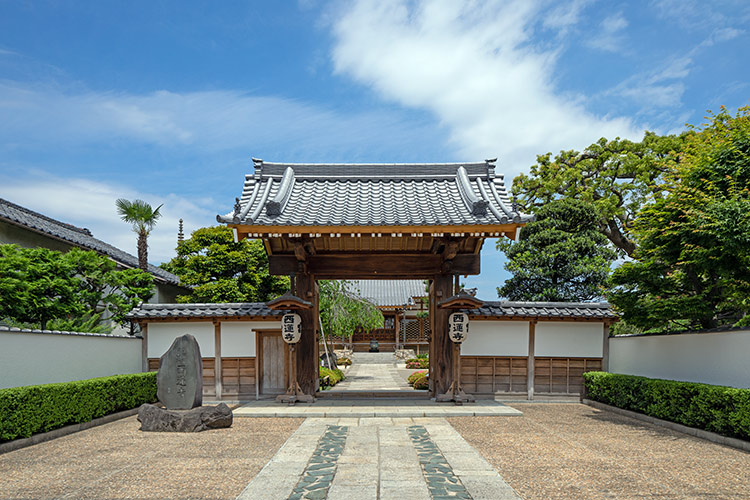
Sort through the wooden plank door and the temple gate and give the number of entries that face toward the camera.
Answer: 2

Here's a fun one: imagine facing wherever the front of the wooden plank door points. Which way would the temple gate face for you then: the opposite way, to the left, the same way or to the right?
the same way

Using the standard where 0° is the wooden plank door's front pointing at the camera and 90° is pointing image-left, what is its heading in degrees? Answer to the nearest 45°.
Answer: approximately 0°

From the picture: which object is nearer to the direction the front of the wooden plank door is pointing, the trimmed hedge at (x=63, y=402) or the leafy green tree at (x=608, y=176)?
the trimmed hedge

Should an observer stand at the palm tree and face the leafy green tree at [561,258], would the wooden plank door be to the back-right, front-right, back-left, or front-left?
front-right

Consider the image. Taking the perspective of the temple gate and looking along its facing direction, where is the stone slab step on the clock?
The stone slab step is roughly at 12 o'clock from the temple gate.

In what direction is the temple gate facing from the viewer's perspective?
toward the camera
